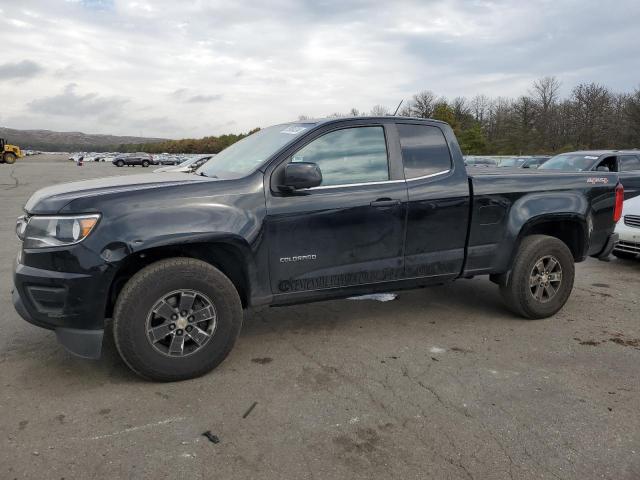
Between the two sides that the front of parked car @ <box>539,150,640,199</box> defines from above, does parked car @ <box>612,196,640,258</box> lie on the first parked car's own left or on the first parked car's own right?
on the first parked car's own left

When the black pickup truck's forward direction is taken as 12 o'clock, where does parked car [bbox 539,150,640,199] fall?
The parked car is roughly at 6 o'clock from the black pickup truck.

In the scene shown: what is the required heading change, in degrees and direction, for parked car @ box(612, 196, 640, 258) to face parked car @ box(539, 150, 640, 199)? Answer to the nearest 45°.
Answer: approximately 135° to its right

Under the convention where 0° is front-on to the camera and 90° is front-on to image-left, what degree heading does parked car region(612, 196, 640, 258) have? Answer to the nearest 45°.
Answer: approximately 45°

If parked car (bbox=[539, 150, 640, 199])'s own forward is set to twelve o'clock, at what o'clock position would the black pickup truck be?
The black pickup truck is roughly at 11 o'clock from the parked car.

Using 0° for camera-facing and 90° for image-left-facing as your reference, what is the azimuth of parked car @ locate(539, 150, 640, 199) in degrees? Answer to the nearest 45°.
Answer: approximately 45°

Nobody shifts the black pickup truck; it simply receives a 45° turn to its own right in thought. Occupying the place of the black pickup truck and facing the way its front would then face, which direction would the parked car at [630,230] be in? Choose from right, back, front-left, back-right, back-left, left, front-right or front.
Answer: back-right
